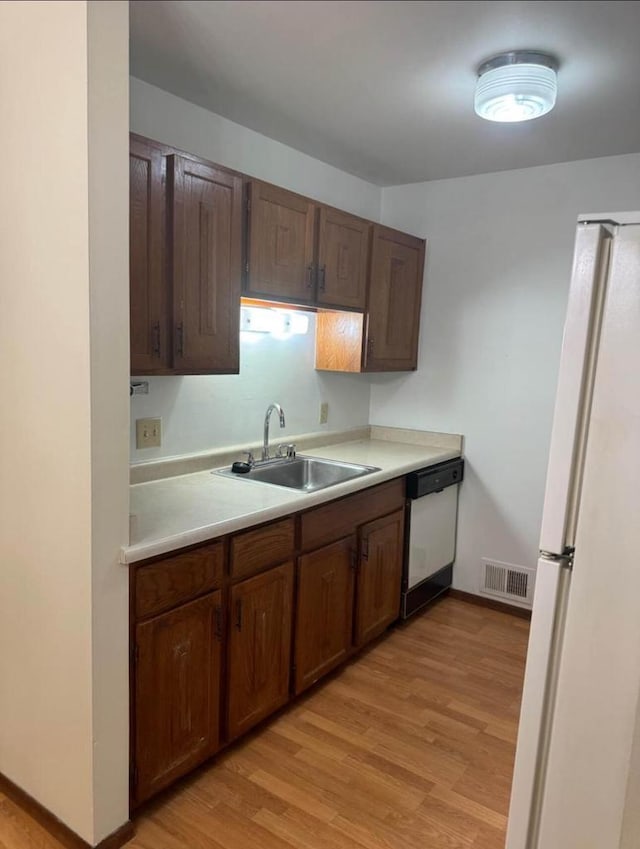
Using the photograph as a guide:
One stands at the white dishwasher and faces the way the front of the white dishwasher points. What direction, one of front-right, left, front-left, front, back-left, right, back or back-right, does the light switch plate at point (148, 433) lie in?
right

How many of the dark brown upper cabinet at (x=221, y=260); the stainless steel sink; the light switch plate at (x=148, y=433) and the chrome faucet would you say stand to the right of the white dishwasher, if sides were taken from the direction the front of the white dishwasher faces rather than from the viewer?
4

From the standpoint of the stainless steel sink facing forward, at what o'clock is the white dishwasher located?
The white dishwasher is roughly at 10 o'clock from the stainless steel sink.

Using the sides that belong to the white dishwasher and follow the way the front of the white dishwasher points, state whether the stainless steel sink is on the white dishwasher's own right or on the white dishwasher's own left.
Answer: on the white dishwasher's own right

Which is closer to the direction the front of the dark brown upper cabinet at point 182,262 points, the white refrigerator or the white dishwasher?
the white refrigerator

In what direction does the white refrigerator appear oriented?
to the viewer's left
